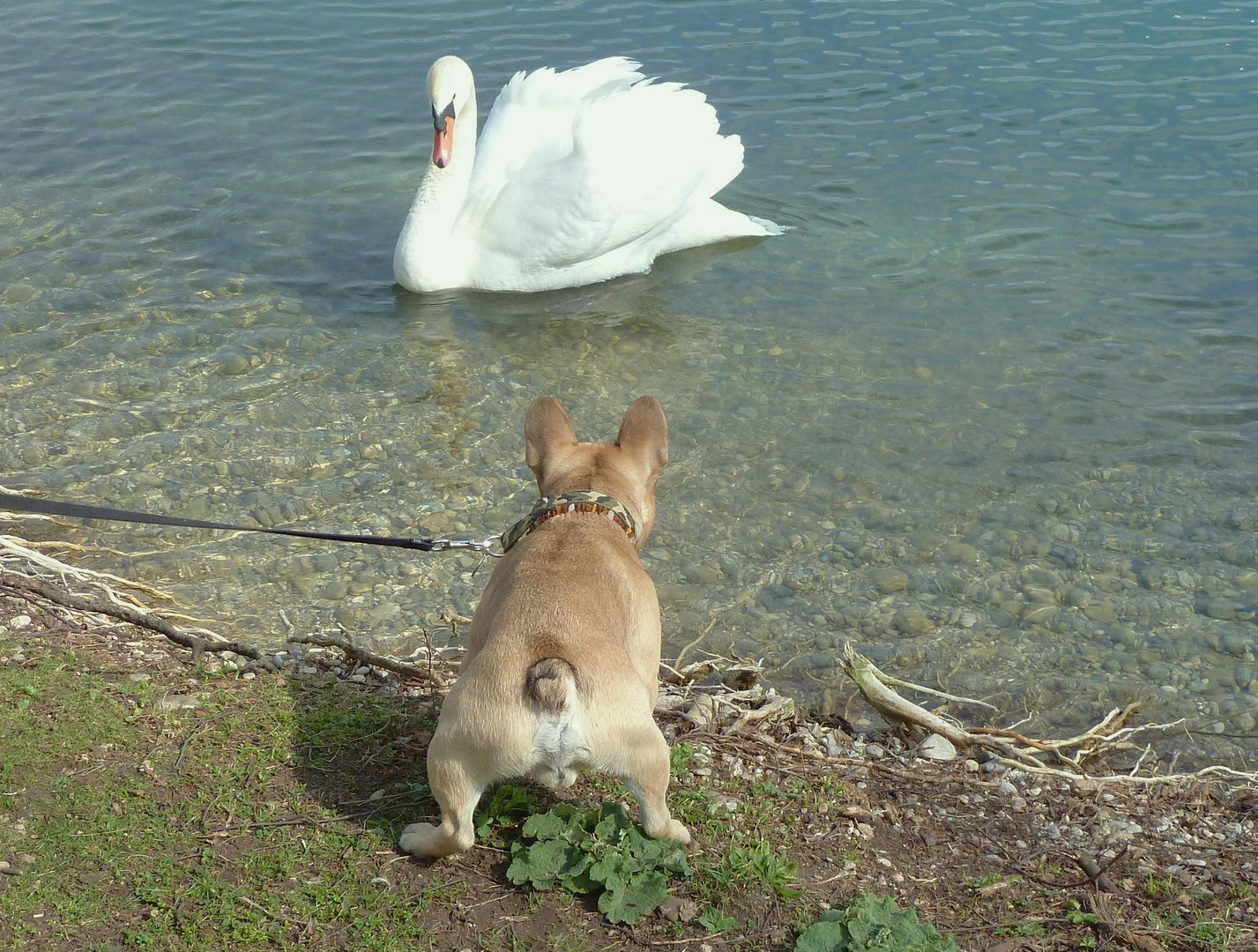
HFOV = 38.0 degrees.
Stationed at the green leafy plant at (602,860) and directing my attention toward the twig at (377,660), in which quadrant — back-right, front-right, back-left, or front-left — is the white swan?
front-right

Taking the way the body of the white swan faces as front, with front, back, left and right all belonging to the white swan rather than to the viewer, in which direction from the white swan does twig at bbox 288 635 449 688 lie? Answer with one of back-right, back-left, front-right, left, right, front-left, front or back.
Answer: front-left

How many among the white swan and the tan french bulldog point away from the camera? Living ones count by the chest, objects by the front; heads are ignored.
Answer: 1

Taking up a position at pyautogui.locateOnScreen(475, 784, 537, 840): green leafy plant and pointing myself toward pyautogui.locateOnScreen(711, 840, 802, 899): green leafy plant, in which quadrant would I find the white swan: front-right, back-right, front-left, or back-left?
back-left

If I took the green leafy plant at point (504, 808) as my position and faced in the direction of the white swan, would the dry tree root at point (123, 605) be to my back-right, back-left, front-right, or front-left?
front-left

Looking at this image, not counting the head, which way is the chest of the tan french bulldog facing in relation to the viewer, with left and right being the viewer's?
facing away from the viewer

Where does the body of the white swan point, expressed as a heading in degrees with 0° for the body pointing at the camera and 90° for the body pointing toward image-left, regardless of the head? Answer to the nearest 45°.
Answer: approximately 45°

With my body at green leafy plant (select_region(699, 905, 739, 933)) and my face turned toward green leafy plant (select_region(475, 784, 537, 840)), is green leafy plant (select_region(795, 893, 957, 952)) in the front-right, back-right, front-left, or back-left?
back-right

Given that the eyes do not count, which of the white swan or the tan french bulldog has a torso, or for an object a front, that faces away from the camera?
the tan french bulldog

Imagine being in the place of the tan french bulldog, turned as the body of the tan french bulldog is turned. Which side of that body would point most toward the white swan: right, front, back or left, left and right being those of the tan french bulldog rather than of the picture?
front
